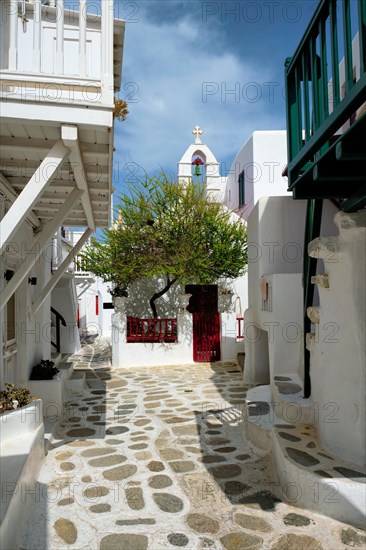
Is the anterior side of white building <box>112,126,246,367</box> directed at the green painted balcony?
yes

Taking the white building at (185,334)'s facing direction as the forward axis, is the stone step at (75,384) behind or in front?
in front

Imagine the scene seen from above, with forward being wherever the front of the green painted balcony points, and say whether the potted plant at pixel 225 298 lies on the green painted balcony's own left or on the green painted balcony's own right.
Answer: on the green painted balcony's own right

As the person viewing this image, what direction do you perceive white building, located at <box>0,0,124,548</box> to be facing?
facing to the right of the viewer

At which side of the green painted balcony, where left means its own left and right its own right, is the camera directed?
left

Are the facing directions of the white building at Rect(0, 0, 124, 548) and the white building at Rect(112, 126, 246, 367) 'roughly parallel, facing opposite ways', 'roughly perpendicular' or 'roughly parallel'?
roughly perpendicular

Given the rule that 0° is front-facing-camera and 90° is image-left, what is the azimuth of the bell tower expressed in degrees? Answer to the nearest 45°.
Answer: approximately 0°

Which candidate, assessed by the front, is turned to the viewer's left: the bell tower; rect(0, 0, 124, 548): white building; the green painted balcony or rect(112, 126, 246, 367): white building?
the green painted balcony

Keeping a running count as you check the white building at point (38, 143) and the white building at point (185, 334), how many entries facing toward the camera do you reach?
1

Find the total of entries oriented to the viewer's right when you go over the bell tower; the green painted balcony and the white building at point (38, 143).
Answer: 1

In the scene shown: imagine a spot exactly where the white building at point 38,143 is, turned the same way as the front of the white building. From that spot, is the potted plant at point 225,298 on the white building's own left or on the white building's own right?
on the white building's own left
